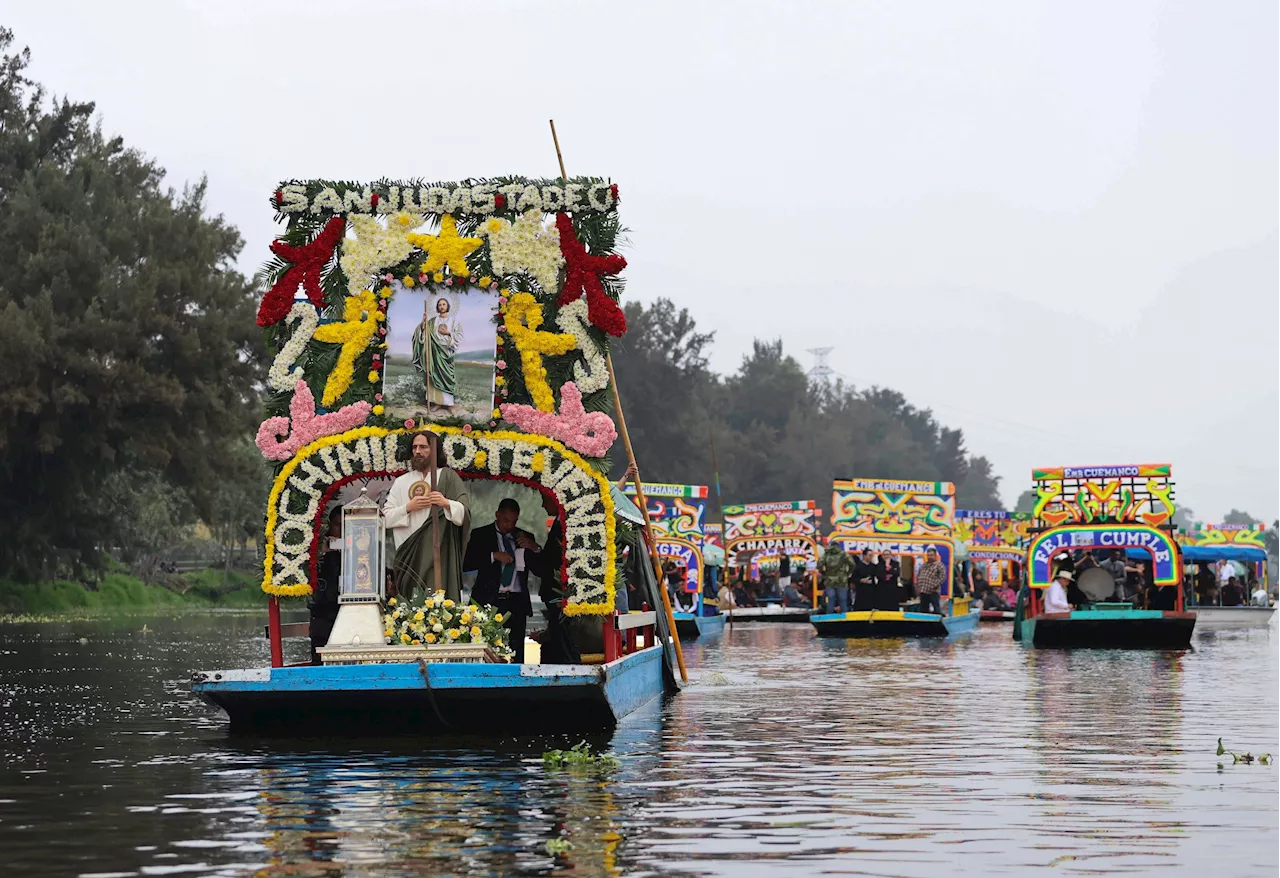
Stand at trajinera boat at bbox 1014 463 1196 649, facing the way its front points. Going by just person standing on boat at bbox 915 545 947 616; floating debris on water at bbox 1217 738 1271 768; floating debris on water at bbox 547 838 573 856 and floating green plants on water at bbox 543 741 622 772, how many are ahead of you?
3

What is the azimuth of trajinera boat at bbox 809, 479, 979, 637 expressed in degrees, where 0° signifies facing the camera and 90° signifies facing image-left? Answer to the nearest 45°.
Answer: approximately 0°

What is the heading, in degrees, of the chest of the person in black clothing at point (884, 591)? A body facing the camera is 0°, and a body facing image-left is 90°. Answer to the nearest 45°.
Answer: approximately 0°

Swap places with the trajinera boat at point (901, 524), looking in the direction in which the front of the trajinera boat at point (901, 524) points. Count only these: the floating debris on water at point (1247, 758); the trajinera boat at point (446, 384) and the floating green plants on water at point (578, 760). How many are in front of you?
3

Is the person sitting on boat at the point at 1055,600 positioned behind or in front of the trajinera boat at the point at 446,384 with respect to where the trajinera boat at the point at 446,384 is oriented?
behind

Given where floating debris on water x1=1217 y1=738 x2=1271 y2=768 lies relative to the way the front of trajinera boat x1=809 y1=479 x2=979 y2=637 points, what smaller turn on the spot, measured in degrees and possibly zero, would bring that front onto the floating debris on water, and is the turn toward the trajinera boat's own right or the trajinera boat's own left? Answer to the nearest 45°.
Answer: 0° — it already faces it

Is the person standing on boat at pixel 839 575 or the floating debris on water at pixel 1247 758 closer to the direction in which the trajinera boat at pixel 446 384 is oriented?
the floating debris on water

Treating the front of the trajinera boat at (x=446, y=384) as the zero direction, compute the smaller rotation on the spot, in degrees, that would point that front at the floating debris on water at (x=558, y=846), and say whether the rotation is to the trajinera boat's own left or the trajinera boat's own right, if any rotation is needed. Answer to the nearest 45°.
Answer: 0° — it already faces it

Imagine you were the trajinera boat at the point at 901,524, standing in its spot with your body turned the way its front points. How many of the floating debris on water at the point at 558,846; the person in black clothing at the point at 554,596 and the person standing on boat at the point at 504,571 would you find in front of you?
3
